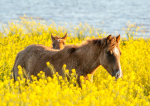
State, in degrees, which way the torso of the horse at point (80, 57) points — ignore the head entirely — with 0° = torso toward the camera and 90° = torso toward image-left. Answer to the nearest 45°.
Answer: approximately 270°
